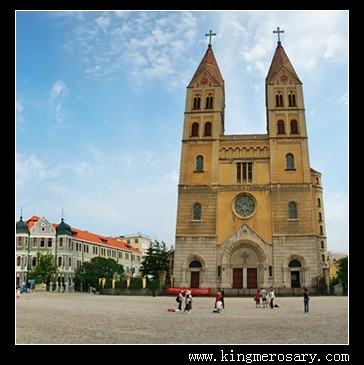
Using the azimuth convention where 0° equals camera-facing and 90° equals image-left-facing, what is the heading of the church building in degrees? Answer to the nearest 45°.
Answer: approximately 0°
